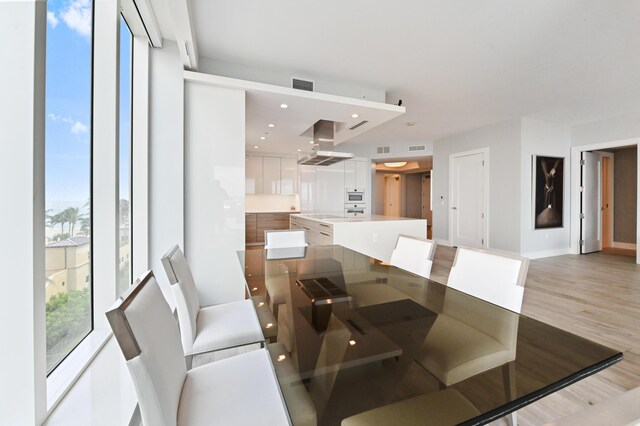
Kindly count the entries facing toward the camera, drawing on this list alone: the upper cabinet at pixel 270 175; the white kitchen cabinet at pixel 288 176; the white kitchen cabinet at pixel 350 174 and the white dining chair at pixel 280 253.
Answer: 4

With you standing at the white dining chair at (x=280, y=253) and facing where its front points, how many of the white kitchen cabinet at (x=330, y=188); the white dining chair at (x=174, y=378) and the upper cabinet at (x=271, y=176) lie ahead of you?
1

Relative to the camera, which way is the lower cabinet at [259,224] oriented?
toward the camera

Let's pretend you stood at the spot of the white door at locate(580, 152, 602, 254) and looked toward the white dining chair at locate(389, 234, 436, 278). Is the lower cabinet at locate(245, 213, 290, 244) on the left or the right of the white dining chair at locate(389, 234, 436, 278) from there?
right

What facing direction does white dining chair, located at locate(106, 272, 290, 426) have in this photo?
to the viewer's right

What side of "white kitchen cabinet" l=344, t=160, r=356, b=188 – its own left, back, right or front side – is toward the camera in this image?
front

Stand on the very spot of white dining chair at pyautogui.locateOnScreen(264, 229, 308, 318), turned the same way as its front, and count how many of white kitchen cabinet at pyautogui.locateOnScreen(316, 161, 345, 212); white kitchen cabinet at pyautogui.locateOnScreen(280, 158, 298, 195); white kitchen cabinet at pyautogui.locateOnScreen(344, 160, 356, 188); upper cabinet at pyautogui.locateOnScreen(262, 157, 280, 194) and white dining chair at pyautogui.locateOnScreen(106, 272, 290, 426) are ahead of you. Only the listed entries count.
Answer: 1

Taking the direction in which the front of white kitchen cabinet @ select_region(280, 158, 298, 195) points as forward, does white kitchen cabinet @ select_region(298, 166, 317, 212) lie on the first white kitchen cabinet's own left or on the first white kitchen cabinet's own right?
on the first white kitchen cabinet's own left

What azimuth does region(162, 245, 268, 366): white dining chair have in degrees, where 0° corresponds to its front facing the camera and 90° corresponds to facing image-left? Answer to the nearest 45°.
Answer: approximately 270°

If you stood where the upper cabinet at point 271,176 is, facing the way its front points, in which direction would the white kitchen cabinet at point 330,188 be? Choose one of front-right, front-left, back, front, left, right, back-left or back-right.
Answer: left

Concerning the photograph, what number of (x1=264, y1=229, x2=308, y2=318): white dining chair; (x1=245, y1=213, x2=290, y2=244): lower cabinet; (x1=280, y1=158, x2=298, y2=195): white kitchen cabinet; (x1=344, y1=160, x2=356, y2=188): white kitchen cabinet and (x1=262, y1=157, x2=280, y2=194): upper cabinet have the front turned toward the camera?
5

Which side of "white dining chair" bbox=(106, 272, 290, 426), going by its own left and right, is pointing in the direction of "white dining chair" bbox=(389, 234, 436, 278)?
front

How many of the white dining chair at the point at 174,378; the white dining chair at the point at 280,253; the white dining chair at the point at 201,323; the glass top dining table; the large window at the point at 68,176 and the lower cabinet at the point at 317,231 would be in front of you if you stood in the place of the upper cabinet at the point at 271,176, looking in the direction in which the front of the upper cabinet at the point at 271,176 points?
6

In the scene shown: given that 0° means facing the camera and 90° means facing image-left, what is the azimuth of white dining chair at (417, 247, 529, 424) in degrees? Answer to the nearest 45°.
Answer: approximately 45°

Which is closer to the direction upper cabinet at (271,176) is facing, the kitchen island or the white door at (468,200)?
the kitchen island
